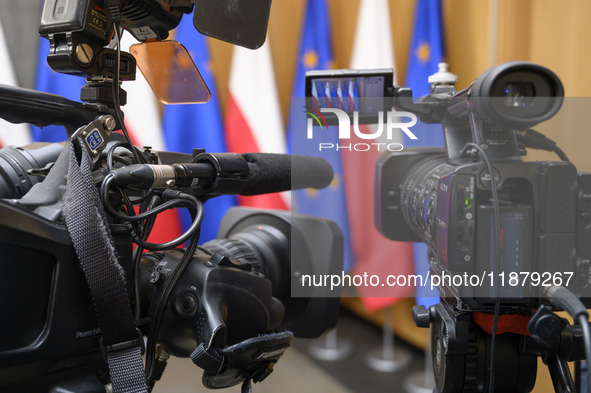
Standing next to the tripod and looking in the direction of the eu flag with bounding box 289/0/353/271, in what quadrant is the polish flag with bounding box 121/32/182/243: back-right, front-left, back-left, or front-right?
front-left

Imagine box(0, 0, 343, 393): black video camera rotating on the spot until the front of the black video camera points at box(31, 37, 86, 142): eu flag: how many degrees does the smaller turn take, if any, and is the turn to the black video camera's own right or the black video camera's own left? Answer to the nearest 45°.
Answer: approximately 45° to the black video camera's own left

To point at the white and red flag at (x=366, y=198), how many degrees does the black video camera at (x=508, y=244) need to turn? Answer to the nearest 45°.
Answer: approximately 45° to its right

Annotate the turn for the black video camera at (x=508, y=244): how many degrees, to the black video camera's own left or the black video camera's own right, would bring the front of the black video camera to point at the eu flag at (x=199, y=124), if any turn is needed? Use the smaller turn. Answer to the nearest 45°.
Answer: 0° — it already faces it

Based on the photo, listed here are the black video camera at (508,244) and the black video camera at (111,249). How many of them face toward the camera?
0

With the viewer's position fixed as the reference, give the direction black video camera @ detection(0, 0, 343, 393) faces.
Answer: facing away from the viewer and to the right of the viewer

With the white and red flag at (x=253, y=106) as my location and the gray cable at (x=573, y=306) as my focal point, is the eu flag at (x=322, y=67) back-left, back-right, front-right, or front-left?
front-left

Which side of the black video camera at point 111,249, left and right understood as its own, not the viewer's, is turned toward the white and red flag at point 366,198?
front

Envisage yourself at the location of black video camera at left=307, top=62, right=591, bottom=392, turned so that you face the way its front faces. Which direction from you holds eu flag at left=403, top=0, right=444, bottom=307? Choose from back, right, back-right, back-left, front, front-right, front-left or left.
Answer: front-right

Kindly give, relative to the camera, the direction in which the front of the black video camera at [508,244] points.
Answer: facing away from the viewer and to the left of the viewer

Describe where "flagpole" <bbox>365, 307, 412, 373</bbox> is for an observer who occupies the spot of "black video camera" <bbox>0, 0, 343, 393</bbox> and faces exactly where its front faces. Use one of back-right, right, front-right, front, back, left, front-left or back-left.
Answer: front

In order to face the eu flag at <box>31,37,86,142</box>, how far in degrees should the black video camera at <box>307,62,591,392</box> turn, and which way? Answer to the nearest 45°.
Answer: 0° — it already faces it

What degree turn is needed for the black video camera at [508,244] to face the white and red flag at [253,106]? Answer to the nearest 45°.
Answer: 0° — it already faces it

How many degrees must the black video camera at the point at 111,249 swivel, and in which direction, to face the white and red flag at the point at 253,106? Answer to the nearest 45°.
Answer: approximately 45° to its left
